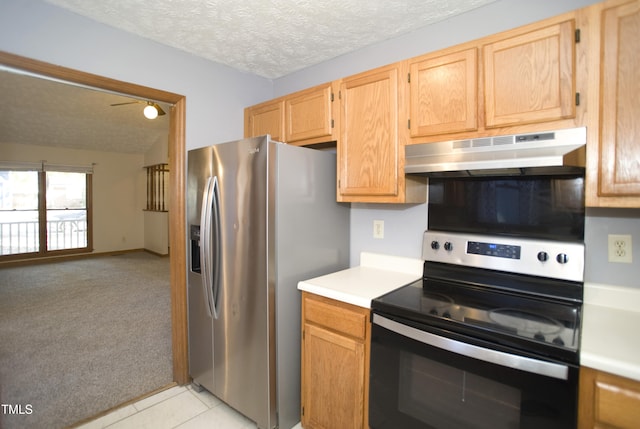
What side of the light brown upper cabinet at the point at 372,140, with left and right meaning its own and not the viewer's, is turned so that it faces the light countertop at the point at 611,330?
left

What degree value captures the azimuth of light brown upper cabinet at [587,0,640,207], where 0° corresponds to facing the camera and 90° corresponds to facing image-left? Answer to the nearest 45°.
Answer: approximately 0°

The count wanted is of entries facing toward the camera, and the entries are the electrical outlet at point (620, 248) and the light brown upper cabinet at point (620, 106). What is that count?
2

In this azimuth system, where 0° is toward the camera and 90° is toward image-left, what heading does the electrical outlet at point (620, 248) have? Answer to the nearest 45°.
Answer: approximately 0°

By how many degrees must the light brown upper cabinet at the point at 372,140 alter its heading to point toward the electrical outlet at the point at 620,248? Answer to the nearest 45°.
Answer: approximately 135° to its left

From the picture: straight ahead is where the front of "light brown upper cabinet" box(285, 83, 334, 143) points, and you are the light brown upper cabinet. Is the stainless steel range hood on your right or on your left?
on your left

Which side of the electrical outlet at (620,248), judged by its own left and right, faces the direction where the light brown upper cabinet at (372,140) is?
right

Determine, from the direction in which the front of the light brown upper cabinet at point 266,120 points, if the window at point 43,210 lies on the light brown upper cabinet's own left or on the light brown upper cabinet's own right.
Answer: on the light brown upper cabinet's own right

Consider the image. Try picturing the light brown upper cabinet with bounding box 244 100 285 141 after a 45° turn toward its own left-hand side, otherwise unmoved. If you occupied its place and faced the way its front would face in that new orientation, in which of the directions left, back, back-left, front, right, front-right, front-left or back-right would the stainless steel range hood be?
front-left
